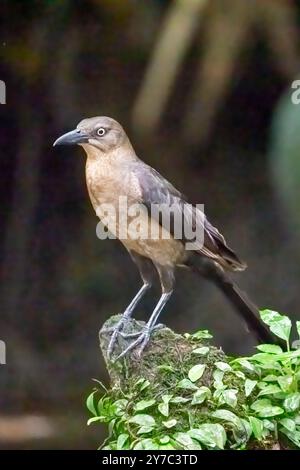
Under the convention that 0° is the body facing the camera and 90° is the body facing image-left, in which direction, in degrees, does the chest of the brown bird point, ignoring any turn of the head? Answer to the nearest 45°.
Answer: approximately 90°
